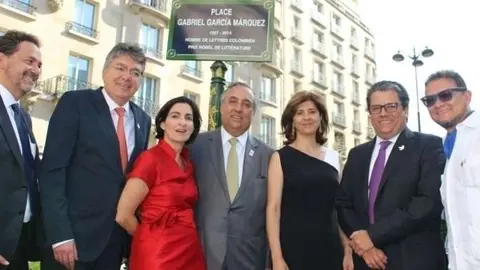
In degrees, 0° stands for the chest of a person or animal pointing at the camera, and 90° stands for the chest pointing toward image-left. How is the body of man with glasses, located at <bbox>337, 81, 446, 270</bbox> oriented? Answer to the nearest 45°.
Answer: approximately 45°

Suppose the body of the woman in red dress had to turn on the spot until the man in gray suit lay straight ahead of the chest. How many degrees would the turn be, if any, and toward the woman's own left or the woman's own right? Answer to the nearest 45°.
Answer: approximately 90° to the woman's own left

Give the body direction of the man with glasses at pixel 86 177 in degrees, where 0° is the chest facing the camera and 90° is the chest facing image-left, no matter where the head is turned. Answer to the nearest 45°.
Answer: approximately 315°

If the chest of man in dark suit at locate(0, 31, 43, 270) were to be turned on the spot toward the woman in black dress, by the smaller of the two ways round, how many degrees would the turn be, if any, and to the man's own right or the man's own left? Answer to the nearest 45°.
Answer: approximately 45° to the man's own left

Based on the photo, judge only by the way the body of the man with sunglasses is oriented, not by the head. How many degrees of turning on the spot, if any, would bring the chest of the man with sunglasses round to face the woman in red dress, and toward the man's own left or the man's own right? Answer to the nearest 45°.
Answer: approximately 45° to the man's own right

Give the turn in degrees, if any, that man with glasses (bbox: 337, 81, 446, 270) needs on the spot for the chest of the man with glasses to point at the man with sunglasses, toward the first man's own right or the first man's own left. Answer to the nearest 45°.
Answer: approximately 90° to the first man's own left
